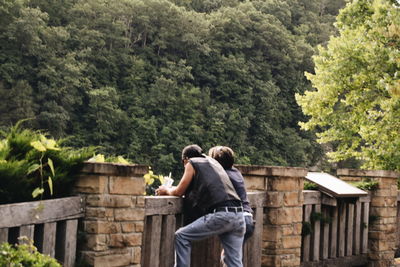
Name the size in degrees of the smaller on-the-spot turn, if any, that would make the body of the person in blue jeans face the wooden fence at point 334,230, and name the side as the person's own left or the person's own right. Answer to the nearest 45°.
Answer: approximately 90° to the person's own right

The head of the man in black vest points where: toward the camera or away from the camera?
away from the camera

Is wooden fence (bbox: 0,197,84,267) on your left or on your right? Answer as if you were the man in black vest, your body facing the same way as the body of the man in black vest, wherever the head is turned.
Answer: on your left

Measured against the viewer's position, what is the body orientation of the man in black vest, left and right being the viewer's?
facing away from the viewer and to the left of the viewer

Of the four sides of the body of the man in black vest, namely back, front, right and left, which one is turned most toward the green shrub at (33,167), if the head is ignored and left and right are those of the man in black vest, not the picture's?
left

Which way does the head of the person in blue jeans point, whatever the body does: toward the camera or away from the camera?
away from the camera

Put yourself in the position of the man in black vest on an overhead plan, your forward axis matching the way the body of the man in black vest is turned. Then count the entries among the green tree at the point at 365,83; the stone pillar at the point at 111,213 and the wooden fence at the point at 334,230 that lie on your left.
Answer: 1

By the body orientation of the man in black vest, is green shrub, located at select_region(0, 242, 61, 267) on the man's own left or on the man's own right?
on the man's own left

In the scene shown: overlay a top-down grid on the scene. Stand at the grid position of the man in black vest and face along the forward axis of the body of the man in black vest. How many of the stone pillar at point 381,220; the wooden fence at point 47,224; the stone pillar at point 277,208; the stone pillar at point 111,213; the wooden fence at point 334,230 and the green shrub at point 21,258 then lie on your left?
3
